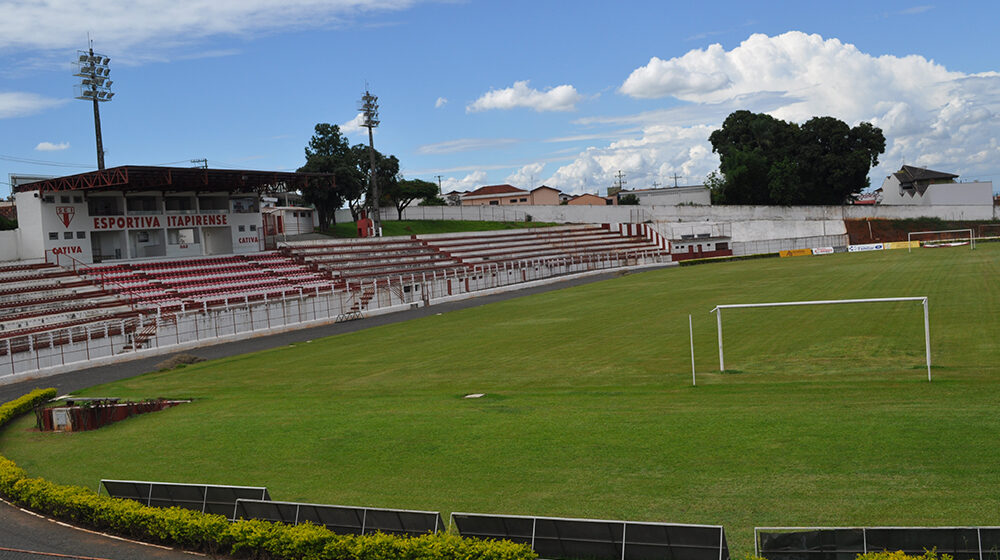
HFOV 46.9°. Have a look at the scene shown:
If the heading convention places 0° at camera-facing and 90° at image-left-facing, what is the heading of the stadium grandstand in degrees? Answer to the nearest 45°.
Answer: approximately 315°

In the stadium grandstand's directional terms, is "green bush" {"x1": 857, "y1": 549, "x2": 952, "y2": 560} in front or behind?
in front

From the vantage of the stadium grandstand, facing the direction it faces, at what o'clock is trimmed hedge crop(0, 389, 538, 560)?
The trimmed hedge is roughly at 1 o'clock from the stadium grandstand.
